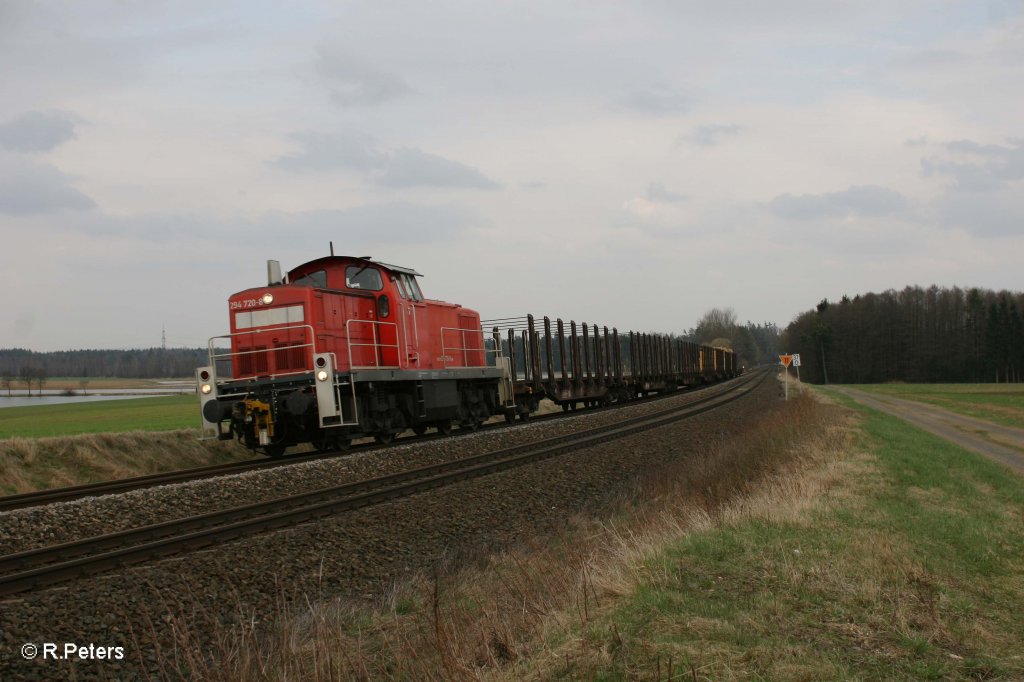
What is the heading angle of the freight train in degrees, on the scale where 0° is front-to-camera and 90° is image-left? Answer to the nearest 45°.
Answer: approximately 45°
